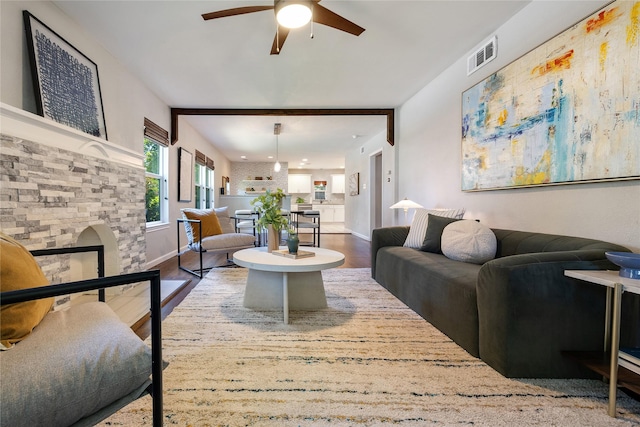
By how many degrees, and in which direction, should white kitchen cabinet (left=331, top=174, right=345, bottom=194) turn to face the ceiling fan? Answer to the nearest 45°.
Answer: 0° — it already faces it

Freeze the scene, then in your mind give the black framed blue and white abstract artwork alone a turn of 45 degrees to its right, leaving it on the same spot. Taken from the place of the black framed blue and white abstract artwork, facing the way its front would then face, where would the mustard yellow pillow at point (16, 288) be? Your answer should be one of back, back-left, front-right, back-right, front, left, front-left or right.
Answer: front

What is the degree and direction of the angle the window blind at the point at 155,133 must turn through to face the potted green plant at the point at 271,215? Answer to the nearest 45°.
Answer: approximately 45° to its right

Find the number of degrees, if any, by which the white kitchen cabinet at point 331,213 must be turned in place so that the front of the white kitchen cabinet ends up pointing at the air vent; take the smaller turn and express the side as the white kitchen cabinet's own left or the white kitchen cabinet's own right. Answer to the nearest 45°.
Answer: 0° — it already faces it

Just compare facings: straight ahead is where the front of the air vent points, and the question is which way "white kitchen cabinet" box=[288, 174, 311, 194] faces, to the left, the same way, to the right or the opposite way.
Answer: to the left

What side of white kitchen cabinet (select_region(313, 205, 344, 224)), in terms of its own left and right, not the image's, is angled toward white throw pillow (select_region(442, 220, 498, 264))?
front

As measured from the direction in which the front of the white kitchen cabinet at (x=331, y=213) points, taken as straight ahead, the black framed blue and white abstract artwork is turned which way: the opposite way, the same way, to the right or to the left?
to the left

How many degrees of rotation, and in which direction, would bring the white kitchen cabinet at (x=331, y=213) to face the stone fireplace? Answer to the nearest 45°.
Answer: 0° — it already faces it

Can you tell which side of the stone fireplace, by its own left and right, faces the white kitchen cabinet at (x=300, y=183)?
left

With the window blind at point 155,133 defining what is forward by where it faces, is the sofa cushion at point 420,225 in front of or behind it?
in front

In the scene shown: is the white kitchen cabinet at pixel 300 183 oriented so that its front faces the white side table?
yes

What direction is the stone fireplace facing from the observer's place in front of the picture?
facing the viewer and to the right of the viewer

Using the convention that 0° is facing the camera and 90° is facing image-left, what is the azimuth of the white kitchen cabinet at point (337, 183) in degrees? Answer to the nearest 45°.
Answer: approximately 0°

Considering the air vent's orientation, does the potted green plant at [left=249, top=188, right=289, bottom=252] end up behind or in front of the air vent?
in front

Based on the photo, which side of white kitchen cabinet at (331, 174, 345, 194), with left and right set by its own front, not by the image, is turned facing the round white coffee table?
front

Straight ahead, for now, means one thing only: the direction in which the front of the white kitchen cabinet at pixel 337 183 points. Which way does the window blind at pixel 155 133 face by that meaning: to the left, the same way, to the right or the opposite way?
to the left
